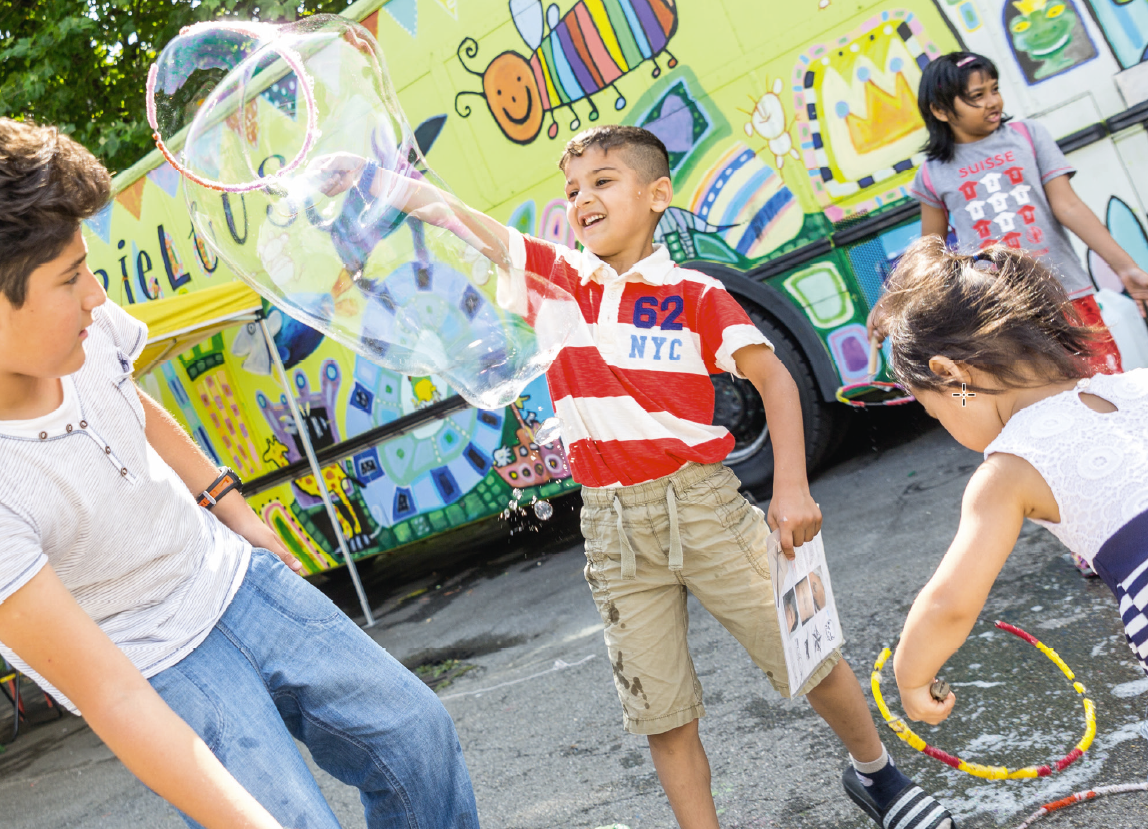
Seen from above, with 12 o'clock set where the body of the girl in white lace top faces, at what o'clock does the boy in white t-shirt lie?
The boy in white t-shirt is roughly at 10 o'clock from the girl in white lace top.

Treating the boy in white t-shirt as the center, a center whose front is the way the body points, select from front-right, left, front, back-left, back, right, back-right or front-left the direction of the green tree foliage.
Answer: back-left

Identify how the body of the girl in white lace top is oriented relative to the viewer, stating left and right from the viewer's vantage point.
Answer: facing away from the viewer and to the left of the viewer

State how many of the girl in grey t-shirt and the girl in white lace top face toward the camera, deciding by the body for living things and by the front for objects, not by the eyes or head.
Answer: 1

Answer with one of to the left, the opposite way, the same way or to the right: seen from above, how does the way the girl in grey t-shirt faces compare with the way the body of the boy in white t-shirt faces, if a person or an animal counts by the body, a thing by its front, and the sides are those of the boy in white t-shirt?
to the right

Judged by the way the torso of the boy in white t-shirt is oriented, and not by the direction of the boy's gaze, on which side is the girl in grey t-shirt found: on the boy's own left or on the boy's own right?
on the boy's own left

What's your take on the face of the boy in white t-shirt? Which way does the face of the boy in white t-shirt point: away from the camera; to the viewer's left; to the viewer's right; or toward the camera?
to the viewer's right

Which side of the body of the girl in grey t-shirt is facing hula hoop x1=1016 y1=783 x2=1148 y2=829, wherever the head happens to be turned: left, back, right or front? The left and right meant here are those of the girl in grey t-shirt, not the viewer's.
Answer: front

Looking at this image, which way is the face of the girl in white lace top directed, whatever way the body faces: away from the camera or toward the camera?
away from the camera

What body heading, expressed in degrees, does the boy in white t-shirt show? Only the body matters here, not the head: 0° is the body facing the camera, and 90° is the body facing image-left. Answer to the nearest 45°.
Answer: approximately 315°
